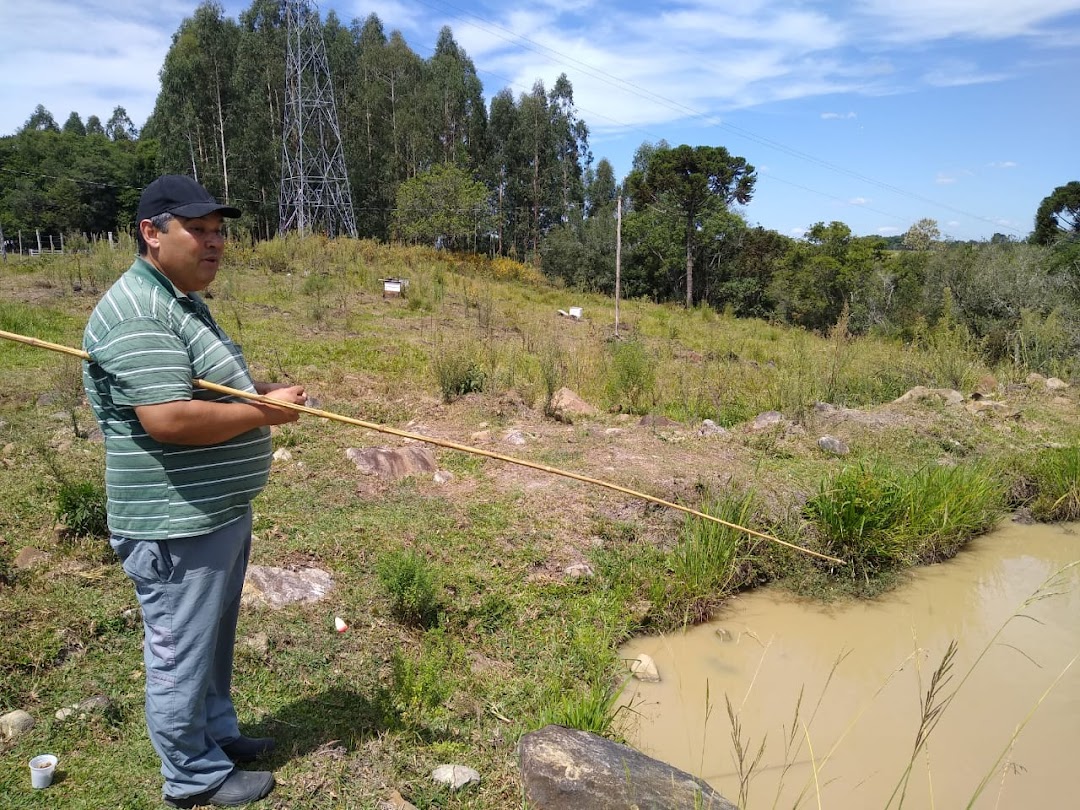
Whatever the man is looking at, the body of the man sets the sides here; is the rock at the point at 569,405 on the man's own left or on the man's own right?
on the man's own left

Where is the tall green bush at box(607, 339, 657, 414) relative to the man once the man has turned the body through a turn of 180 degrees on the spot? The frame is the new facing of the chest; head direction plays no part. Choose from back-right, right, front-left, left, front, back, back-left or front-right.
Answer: back-right

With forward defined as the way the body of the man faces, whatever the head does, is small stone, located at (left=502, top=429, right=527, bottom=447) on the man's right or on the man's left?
on the man's left

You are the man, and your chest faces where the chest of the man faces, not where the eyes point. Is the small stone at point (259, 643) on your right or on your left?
on your left

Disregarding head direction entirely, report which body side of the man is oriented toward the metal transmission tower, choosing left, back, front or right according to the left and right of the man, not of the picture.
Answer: left

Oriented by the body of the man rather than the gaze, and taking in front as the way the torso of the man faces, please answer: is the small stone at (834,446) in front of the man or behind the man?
in front

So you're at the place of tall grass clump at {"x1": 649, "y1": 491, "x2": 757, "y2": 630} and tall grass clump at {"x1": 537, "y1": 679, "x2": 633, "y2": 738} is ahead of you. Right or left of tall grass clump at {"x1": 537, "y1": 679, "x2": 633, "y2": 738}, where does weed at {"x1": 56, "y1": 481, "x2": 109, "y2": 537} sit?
right

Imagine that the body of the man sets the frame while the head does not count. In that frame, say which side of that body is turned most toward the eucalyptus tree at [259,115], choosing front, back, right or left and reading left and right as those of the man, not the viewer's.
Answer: left

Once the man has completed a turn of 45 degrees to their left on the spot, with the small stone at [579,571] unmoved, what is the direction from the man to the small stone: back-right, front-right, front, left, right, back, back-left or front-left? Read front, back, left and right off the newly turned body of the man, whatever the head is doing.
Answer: front

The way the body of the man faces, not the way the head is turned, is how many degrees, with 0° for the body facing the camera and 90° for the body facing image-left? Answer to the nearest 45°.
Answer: approximately 270°

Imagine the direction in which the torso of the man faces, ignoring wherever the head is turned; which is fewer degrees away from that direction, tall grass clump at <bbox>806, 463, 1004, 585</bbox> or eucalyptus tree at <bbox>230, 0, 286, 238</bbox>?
the tall grass clump
